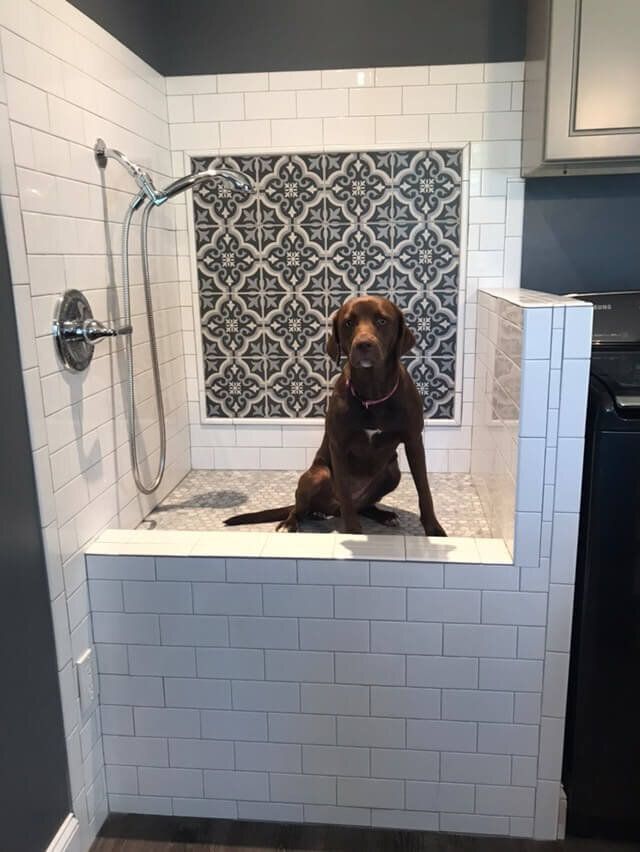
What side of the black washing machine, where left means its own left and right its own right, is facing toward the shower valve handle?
right

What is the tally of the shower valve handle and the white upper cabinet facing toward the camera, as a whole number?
1

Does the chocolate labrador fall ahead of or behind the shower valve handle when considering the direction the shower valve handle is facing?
ahead

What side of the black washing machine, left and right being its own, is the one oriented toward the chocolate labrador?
right

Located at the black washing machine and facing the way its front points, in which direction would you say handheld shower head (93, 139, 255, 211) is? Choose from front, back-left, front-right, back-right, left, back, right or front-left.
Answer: right

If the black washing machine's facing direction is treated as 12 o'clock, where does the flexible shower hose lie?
The flexible shower hose is roughly at 3 o'clock from the black washing machine.

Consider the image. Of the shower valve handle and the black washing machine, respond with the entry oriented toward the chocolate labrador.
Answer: the shower valve handle

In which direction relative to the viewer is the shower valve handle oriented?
to the viewer's right
